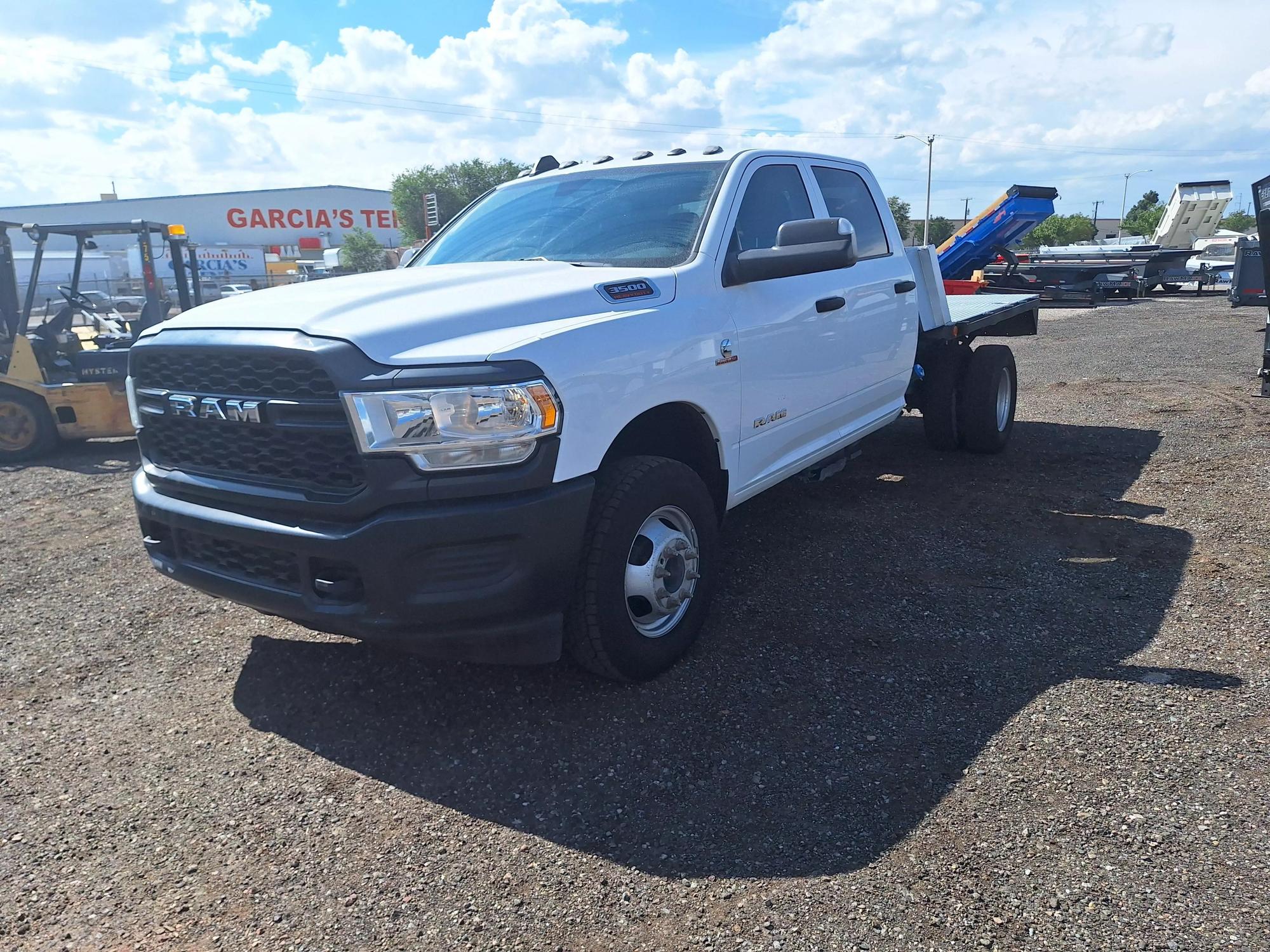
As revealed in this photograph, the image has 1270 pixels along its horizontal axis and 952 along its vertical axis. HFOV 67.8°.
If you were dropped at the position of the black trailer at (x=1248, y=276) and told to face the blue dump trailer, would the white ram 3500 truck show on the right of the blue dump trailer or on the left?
left

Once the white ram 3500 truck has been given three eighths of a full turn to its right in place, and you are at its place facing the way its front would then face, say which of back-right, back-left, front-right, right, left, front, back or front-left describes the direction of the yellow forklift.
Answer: front-left

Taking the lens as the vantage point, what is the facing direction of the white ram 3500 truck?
facing the viewer and to the left of the viewer

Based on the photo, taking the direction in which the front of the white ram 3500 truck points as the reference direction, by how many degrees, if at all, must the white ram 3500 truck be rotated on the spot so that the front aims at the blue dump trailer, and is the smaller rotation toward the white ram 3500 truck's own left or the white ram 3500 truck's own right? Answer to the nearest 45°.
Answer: approximately 180°

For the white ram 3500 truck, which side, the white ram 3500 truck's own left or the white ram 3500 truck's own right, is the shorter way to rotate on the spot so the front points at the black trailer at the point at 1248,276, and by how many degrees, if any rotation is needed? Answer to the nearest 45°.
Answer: approximately 180°
